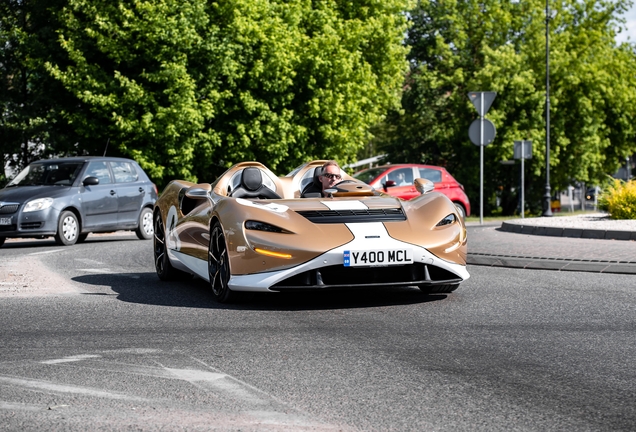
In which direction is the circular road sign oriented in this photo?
away from the camera

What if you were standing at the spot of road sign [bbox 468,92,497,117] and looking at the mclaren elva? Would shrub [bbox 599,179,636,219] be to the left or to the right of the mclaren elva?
left

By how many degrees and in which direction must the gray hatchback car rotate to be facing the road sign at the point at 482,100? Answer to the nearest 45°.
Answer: approximately 135° to its left

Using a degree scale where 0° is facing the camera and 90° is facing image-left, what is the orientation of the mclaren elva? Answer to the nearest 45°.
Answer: approximately 315°

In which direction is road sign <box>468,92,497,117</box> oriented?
away from the camera

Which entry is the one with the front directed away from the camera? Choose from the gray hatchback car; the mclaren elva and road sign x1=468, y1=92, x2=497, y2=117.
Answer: the road sign

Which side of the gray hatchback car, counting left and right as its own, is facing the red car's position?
back

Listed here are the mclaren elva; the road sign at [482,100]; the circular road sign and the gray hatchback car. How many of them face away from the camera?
2

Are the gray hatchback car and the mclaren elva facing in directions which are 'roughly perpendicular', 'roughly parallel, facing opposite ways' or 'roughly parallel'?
roughly perpendicular

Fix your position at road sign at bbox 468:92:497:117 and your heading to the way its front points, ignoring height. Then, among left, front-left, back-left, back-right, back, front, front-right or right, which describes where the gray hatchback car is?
back-left
